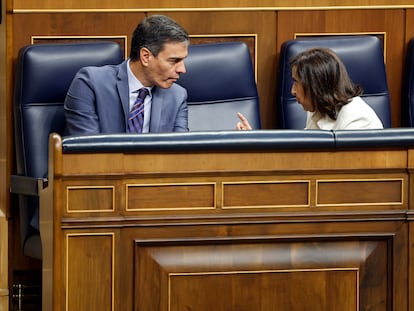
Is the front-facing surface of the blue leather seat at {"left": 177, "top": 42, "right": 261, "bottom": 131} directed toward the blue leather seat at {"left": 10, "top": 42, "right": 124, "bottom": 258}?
no

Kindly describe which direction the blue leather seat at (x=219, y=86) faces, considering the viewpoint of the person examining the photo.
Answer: facing the viewer

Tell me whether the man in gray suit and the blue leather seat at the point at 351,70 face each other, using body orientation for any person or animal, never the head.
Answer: no

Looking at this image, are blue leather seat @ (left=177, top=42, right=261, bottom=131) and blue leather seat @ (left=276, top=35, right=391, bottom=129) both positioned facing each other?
no

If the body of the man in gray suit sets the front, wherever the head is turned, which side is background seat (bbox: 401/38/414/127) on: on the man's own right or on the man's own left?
on the man's own left

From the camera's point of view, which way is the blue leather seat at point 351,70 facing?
toward the camera

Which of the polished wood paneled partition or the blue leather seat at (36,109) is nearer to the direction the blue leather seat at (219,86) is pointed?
the polished wood paneled partition

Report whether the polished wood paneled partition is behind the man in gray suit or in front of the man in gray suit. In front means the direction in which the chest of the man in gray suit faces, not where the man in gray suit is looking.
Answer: in front

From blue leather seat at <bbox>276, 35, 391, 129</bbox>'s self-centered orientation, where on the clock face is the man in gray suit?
The man in gray suit is roughly at 2 o'clock from the blue leather seat.

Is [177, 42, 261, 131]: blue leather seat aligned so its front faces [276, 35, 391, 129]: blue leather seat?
no

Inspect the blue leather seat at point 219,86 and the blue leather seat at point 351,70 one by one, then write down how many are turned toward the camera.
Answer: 2

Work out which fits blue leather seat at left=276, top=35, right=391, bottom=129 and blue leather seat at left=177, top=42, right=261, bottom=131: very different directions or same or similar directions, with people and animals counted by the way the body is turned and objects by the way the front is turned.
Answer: same or similar directions

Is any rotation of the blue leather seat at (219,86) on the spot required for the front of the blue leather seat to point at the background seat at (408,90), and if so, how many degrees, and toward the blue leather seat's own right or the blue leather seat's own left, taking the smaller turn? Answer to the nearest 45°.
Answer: approximately 90° to the blue leather seat's own left

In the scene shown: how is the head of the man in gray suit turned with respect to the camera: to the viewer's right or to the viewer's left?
to the viewer's right
